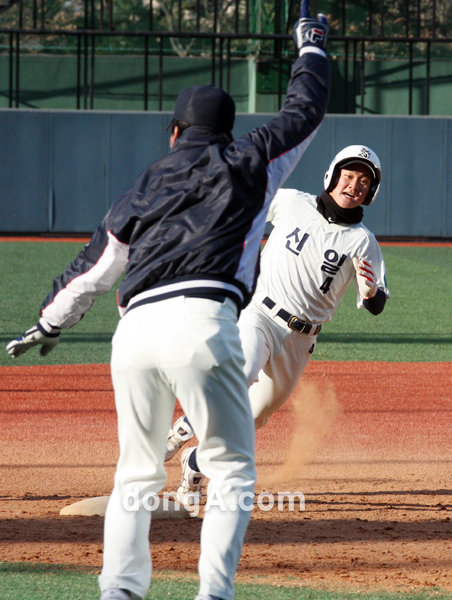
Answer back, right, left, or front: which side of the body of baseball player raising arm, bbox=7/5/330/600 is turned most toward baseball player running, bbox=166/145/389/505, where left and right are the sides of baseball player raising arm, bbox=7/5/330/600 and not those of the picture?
front

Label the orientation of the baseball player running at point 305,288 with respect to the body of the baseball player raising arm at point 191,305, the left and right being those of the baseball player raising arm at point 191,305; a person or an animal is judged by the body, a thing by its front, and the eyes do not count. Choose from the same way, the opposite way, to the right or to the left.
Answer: the opposite way

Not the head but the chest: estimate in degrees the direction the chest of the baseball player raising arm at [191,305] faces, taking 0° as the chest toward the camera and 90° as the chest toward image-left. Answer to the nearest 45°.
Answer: approximately 180°

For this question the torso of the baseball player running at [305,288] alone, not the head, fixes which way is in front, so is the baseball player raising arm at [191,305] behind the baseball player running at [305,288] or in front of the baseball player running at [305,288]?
in front

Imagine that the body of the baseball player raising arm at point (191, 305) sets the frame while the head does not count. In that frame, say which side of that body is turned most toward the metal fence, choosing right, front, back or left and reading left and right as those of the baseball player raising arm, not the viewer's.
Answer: front

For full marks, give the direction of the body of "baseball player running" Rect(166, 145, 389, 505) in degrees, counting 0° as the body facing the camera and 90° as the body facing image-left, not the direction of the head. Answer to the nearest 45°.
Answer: approximately 0°

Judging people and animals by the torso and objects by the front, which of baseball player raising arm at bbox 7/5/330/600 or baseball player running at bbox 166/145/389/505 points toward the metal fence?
baseball player raising arm at bbox 7/5/330/600

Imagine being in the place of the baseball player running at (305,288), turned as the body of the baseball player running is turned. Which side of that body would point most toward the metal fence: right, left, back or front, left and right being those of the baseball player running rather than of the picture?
back

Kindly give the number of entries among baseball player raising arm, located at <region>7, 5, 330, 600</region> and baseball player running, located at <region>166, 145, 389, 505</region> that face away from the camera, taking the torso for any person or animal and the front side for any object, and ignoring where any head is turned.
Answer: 1
